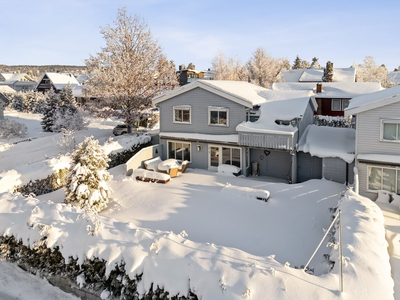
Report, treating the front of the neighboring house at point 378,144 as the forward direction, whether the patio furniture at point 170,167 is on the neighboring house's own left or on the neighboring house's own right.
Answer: on the neighboring house's own right

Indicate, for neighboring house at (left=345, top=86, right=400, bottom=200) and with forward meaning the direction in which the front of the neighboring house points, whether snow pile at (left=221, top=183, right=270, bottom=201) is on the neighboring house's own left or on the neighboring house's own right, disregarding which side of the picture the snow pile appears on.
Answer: on the neighboring house's own right

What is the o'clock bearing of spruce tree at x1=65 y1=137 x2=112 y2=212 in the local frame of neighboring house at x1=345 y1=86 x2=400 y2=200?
The spruce tree is roughly at 2 o'clock from the neighboring house.

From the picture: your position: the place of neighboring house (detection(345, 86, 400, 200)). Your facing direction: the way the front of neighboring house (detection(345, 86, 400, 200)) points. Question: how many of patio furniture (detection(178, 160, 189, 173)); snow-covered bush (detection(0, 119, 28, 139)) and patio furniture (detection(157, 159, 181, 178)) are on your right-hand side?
3

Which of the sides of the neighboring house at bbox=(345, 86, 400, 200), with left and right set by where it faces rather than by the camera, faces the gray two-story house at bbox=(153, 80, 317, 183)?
right

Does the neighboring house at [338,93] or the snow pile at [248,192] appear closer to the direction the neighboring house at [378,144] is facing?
the snow pile

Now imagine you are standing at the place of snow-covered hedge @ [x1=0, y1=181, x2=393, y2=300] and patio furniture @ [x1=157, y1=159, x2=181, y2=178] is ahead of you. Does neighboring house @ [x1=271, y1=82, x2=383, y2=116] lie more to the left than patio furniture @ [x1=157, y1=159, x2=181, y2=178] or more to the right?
right

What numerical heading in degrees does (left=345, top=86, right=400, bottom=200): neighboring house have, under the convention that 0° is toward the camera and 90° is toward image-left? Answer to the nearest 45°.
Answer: approximately 0°

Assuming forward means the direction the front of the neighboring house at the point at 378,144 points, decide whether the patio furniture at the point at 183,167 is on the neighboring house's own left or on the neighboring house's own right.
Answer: on the neighboring house's own right

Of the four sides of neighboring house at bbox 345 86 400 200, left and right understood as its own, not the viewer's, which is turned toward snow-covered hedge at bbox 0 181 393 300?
front

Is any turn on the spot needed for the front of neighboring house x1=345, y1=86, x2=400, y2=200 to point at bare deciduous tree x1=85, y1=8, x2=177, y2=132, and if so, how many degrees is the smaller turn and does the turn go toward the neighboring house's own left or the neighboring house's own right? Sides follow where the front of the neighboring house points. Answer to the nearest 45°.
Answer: approximately 90° to the neighboring house's own right
